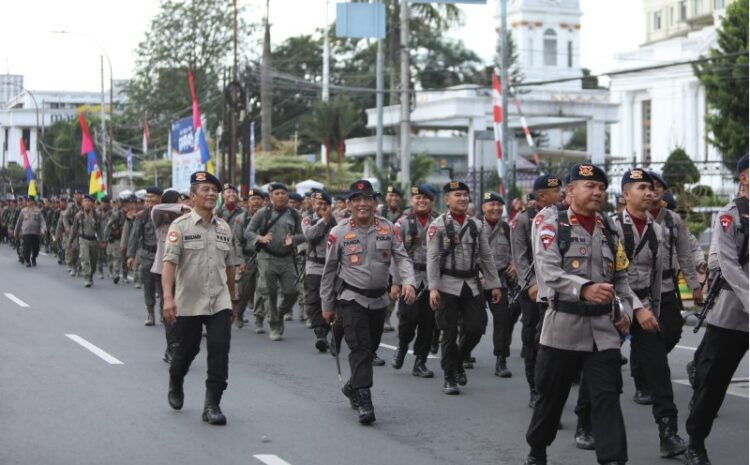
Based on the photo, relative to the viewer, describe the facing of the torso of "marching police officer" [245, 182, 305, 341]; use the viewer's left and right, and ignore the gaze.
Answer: facing the viewer

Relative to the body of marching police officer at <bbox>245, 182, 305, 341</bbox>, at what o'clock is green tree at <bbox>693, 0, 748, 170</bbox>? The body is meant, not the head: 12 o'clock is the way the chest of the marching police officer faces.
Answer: The green tree is roughly at 7 o'clock from the marching police officer.

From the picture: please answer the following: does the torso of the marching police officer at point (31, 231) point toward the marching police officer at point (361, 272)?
yes

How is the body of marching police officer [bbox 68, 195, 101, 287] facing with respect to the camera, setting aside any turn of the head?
toward the camera

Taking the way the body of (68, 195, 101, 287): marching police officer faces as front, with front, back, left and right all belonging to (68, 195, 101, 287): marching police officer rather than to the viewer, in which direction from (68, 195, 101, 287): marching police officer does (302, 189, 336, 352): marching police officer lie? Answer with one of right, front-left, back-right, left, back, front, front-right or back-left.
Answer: front

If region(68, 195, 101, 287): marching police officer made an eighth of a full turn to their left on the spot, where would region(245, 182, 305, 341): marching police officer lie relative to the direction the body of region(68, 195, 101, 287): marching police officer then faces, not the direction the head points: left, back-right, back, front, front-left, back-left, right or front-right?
front-right

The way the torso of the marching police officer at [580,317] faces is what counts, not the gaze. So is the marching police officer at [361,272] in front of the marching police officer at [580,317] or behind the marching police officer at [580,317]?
behind

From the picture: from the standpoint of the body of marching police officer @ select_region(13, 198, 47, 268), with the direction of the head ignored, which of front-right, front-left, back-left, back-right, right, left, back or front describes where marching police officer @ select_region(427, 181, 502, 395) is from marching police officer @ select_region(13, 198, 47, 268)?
front

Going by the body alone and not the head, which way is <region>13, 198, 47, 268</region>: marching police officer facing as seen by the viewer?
toward the camera

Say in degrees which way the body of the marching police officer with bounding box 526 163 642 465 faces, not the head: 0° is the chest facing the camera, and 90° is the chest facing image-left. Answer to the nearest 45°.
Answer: approximately 315°

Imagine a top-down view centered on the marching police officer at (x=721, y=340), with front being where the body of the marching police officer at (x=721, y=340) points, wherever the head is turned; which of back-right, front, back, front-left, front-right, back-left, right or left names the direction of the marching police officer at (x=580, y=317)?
right
